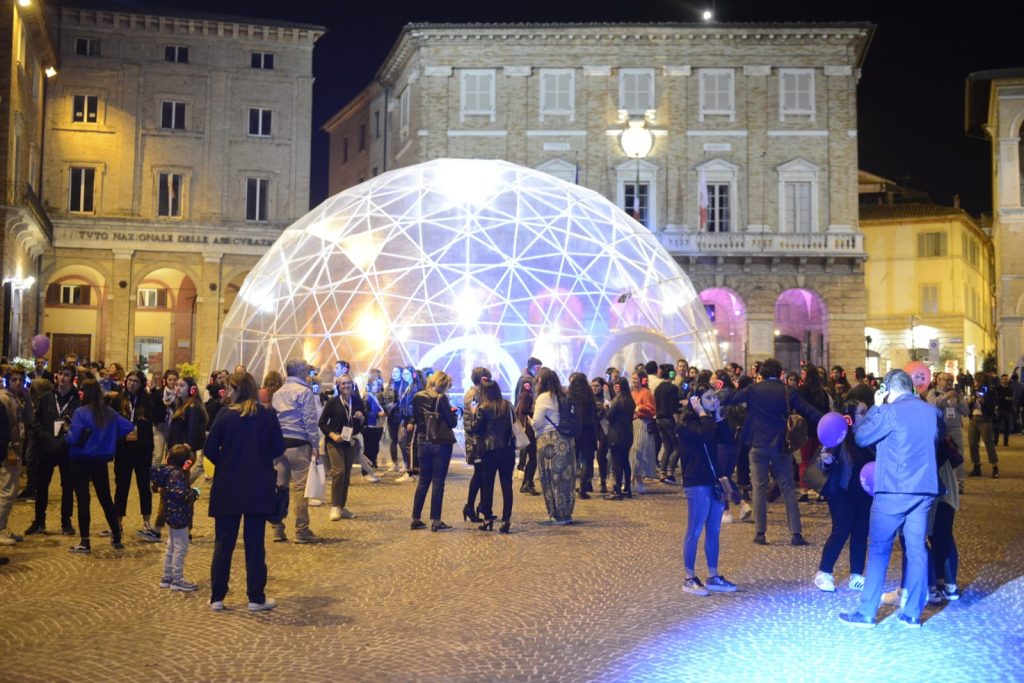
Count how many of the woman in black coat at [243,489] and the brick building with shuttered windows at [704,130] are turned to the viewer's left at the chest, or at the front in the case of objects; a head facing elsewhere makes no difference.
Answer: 0

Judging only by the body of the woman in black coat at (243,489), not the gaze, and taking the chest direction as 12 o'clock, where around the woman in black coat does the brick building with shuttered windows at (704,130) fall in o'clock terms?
The brick building with shuttered windows is roughly at 1 o'clock from the woman in black coat.

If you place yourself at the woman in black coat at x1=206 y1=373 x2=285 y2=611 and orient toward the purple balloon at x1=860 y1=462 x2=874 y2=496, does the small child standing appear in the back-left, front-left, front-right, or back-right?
back-left

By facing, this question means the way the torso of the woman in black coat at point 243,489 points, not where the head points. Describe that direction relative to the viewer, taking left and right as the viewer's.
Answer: facing away from the viewer

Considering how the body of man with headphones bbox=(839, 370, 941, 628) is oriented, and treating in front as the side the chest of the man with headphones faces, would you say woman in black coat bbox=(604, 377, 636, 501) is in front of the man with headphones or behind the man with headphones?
in front

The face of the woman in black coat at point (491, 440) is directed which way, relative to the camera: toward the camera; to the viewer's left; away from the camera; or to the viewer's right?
away from the camera

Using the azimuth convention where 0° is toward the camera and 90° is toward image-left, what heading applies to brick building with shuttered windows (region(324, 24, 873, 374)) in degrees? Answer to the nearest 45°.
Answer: approximately 0°

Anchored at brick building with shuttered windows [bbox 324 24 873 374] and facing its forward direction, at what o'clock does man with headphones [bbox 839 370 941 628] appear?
The man with headphones is roughly at 12 o'clock from the brick building with shuttered windows.

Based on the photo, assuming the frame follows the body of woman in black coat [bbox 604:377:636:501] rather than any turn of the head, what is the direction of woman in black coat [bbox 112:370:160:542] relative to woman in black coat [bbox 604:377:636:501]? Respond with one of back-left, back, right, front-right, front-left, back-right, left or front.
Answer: front-left

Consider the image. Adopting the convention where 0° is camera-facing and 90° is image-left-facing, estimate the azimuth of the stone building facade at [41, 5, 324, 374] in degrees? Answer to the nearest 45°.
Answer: approximately 0°

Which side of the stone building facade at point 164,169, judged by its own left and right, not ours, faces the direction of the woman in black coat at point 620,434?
front

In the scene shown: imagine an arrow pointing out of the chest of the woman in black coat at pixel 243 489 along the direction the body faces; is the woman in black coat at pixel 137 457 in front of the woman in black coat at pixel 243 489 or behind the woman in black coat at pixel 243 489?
in front

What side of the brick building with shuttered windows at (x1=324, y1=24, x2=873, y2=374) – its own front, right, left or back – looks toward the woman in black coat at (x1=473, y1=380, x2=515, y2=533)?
front
